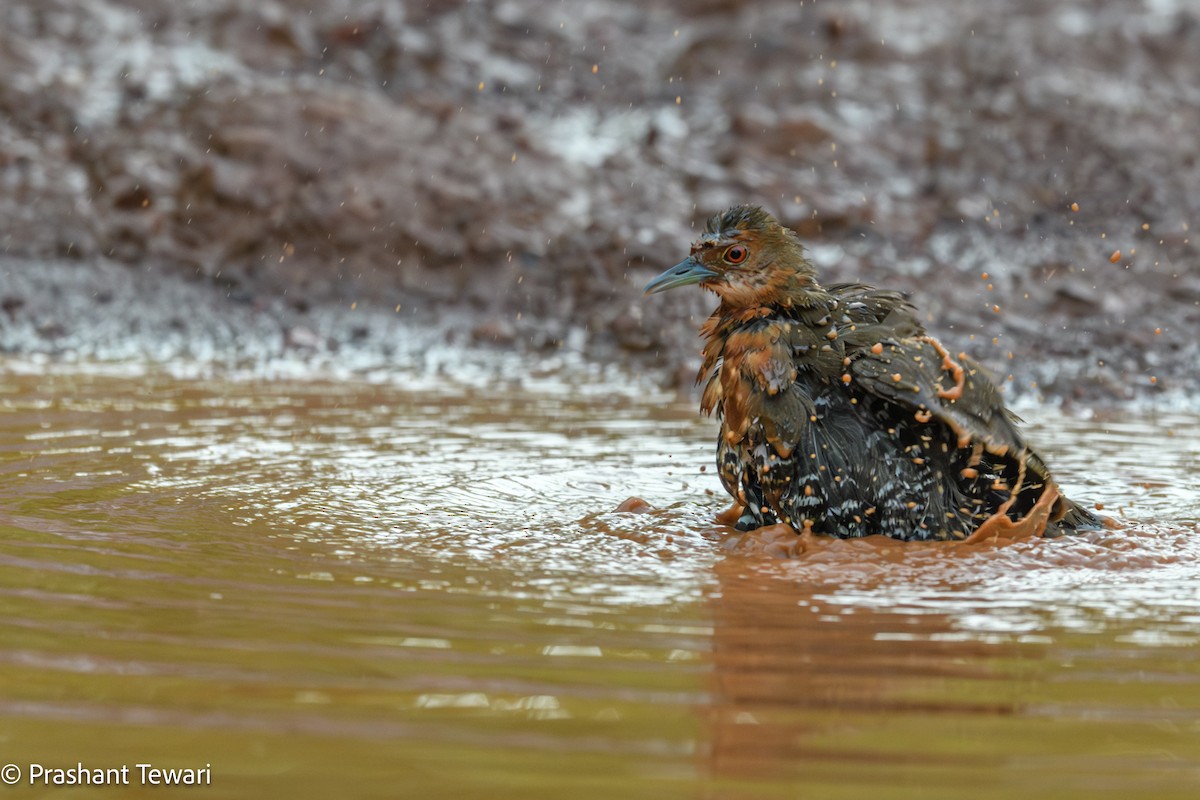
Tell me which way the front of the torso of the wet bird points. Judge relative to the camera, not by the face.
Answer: to the viewer's left
